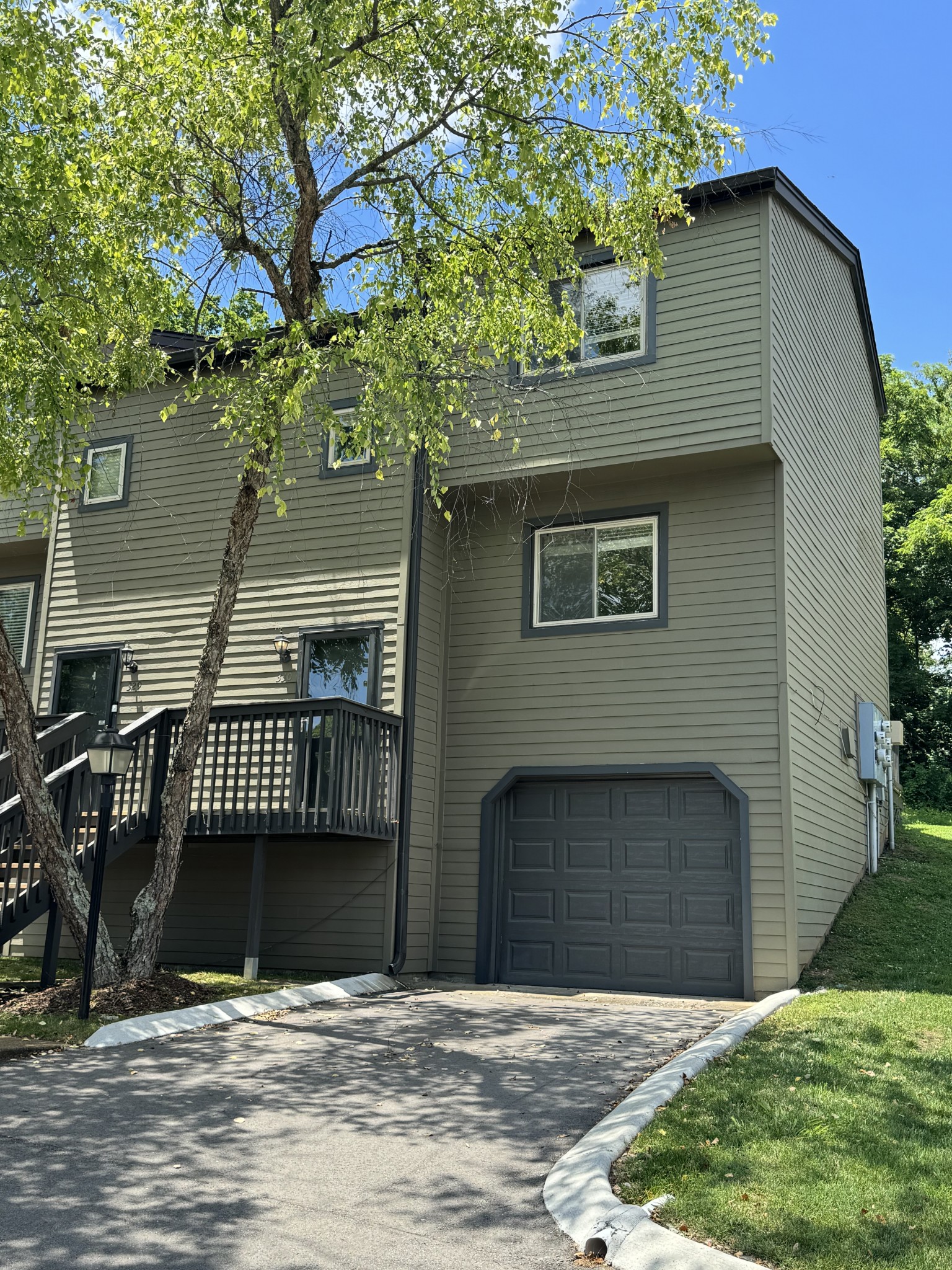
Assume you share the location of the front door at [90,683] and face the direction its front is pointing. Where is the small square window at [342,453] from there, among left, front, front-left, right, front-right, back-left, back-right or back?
left

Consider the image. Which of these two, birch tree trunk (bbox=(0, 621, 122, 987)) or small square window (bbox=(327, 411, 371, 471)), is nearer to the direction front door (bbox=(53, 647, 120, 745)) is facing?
the birch tree trunk

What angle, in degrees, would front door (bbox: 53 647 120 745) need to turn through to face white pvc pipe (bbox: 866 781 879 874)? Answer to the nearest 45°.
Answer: approximately 135° to its left

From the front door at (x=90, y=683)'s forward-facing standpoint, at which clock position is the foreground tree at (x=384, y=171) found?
The foreground tree is roughly at 10 o'clock from the front door.

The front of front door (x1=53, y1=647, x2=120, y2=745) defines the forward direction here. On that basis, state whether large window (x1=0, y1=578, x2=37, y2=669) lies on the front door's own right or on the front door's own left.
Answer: on the front door's own right

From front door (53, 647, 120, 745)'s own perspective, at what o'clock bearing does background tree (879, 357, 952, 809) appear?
The background tree is roughly at 7 o'clock from the front door.

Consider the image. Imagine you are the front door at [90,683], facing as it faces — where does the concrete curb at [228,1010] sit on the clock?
The concrete curb is roughly at 10 o'clock from the front door.

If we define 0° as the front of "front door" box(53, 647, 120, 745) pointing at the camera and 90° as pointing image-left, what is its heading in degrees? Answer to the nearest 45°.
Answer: approximately 45°

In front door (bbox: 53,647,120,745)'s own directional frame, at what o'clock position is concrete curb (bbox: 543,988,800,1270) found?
The concrete curb is roughly at 10 o'clock from the front door.

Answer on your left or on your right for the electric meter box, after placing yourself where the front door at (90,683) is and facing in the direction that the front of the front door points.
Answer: on your left

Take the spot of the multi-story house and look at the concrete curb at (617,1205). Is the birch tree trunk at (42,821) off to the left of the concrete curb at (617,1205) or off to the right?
right
